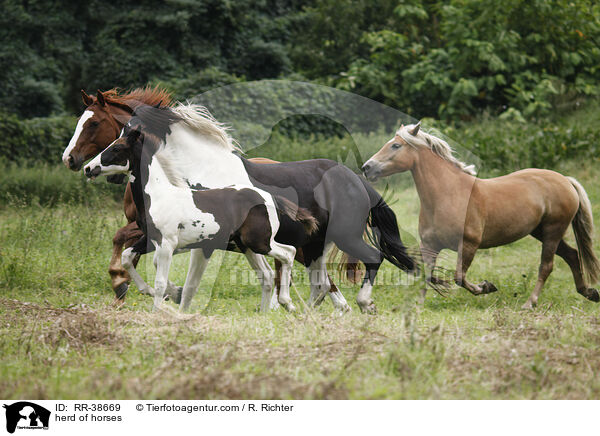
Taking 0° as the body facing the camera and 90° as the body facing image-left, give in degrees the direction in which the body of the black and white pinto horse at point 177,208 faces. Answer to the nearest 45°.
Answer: approximately 90°

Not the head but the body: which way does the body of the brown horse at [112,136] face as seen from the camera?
to the viewer's left

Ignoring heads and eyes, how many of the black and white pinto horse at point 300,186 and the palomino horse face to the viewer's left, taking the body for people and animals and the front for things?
2

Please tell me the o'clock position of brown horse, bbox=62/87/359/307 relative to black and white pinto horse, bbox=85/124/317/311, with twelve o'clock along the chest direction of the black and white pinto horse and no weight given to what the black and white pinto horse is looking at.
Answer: The brown horse is roughly at 2 o'clock from the black and white pinto horse.

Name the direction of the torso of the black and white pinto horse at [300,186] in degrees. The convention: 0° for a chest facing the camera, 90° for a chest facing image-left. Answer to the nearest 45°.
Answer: approximately 90°

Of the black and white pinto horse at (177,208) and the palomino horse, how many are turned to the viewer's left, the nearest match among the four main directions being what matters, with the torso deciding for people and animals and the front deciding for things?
2

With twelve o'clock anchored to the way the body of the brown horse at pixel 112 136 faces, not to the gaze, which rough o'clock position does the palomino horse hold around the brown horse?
The palomino horse is roughly at 6 o'clock from the brown horse.

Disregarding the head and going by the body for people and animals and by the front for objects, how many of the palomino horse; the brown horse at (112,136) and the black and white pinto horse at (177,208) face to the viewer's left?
3

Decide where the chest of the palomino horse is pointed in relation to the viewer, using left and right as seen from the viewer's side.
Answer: facing to the left of the viewer
